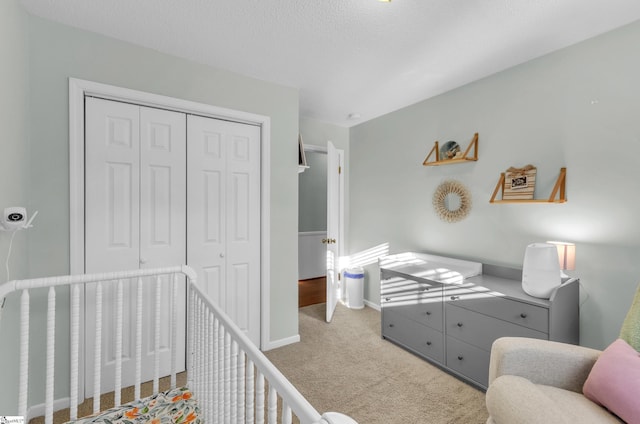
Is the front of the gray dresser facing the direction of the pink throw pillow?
no

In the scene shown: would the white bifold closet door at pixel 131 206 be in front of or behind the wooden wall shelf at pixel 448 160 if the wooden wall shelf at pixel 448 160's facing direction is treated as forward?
in front

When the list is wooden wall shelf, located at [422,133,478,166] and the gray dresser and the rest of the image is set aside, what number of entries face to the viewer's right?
0

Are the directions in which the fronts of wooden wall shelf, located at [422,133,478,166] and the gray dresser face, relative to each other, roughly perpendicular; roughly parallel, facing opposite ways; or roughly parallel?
roughly parallel

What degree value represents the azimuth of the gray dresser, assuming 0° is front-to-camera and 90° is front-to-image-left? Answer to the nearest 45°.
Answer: approximately 45°

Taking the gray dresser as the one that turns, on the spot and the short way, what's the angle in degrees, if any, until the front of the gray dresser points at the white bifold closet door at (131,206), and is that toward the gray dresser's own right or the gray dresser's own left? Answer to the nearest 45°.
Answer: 0° — it already faces it

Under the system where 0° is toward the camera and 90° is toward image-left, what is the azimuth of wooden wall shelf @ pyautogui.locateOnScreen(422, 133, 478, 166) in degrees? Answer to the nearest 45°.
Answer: approximately 45°

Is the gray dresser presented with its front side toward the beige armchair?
no

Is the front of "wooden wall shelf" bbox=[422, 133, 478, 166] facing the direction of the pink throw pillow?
no

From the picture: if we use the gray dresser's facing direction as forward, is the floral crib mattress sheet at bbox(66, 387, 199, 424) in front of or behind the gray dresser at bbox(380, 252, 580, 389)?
in front
